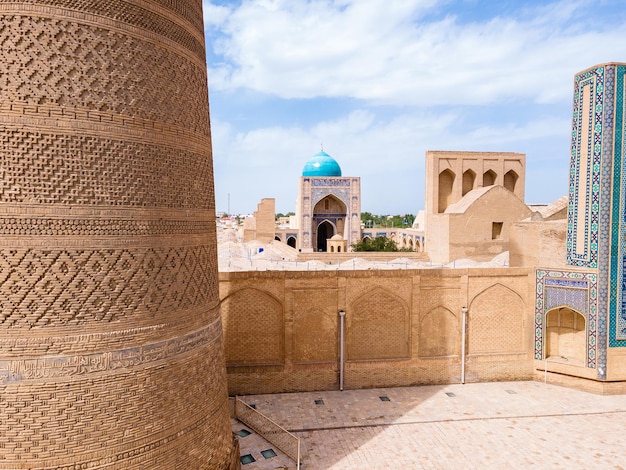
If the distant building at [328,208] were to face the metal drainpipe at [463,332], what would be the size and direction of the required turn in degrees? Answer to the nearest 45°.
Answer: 0° — it already faces it

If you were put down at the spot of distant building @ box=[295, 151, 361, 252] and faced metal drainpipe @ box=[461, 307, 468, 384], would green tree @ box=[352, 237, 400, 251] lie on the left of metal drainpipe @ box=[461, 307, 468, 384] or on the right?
left

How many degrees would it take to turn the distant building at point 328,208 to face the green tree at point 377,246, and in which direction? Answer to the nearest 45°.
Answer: approximately 45° to its left

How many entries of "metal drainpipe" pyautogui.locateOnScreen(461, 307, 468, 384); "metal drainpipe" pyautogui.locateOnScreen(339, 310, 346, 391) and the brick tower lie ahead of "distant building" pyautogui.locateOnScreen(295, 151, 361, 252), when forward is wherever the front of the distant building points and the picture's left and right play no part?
3

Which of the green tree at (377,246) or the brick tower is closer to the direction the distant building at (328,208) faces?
the brick tower

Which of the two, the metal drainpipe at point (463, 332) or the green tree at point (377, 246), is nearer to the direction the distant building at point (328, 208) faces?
the metal drainpipe

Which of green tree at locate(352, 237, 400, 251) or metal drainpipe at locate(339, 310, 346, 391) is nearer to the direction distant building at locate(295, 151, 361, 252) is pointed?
the metal drainpipe

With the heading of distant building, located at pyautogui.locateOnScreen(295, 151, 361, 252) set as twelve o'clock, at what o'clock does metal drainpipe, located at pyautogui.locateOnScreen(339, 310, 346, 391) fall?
The metal drainpipe is roughly at 12 o'clock from the distant building.

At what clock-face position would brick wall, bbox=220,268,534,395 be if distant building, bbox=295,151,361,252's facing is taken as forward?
The brick wall is roughly at 12 o'clock from the distant building.

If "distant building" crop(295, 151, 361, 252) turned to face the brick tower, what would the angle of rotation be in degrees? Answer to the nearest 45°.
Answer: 0° — it already faces it

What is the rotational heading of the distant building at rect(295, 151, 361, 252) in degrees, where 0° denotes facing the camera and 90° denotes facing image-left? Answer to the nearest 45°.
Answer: approximately 0°
